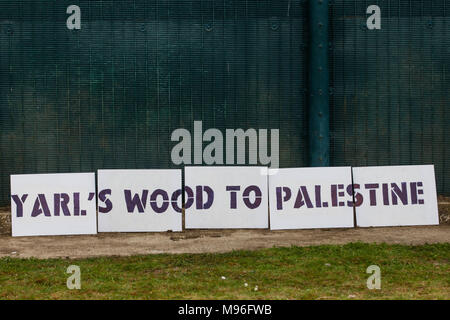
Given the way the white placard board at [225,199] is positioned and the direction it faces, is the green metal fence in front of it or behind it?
behind

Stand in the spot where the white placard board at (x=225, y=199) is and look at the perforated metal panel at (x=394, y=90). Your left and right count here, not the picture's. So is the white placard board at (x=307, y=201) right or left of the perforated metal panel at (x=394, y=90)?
right

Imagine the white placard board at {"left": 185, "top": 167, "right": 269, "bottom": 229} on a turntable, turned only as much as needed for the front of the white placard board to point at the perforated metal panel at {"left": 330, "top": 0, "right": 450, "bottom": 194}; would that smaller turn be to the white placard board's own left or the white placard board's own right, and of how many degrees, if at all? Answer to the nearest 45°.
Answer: approximately 135° to the white placard board's own left

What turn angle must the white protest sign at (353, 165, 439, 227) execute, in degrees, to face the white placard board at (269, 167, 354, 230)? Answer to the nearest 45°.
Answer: approximately 90° to its right

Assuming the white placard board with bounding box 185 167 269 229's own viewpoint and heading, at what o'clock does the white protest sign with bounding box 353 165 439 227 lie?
The white protest sign is roughly at 9 o'clock from the white placard board.

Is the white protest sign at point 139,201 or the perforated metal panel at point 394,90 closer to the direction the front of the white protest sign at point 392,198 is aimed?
the white protest sign

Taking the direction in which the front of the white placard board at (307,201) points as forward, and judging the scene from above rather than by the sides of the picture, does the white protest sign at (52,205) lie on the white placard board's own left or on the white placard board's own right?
on the white placard board's own right

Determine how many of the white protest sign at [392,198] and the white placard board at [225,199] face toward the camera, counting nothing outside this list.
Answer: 2

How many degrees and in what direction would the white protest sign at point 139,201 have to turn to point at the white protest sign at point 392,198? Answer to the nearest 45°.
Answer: approximately 90° to its left

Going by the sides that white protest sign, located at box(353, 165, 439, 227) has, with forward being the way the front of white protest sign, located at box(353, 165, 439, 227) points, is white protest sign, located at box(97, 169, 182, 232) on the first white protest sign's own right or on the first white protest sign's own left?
on the first white protest sign's own right
